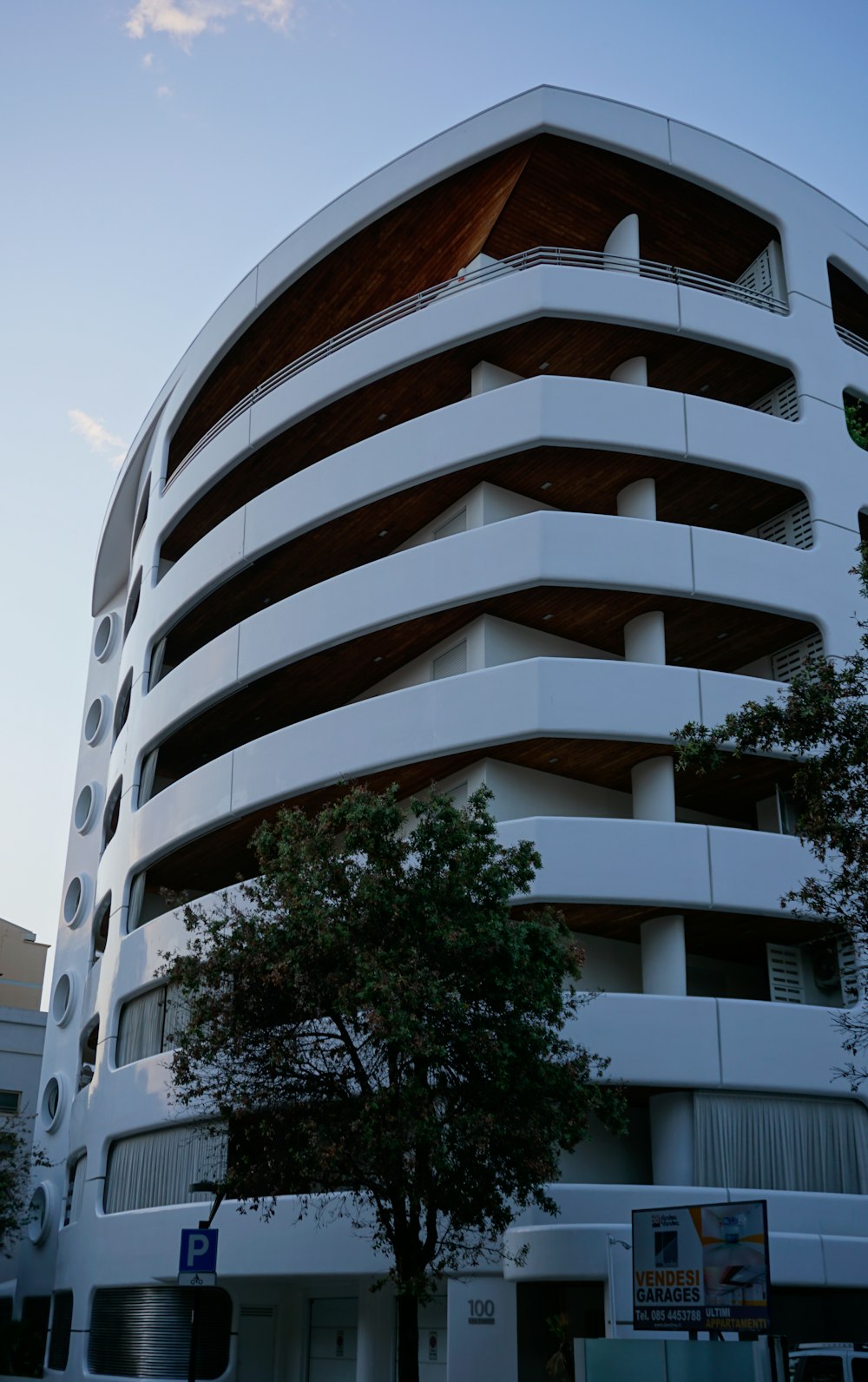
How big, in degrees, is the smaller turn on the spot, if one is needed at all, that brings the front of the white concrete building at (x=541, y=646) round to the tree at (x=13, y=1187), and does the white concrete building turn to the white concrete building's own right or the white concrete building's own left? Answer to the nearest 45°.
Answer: approximately 135° to the white concrete building's own right

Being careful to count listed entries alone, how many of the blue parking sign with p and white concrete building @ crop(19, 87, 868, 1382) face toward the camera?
2

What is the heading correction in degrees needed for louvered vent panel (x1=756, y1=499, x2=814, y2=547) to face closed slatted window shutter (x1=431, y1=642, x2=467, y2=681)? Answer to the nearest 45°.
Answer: approximately 45° to its right

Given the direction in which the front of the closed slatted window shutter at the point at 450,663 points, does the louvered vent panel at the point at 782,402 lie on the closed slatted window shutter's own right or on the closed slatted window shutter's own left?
on the closed slatted window shutter's own left

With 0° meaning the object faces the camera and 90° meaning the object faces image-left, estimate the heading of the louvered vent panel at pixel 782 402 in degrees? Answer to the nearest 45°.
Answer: approximately 45°

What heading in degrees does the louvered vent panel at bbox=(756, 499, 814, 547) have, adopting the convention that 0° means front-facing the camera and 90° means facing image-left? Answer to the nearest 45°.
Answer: approximately 45°
